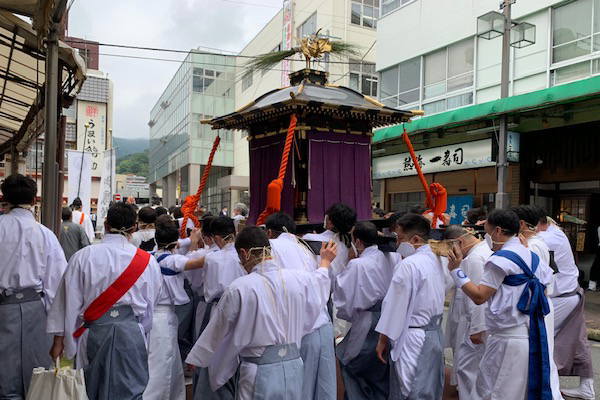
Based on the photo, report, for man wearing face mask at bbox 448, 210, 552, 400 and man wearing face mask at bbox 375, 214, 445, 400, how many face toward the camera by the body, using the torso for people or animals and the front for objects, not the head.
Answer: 0

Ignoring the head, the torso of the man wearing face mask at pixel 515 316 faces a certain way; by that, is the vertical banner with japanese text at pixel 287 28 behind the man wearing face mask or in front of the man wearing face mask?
in front

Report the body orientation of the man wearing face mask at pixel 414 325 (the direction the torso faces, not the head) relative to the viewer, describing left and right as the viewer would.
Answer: facing away from the viewer and to the left of the viewer

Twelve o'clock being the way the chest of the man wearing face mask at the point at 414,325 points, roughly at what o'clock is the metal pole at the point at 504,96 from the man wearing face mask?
The metal pole is roughly at 2 o'clock from the man wearing face mask.

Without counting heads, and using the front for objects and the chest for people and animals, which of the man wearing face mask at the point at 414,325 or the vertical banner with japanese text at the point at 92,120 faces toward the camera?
the vertical banner with japanese text

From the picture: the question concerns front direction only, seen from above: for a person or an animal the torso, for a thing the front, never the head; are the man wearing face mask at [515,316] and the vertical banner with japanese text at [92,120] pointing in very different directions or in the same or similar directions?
very different directions

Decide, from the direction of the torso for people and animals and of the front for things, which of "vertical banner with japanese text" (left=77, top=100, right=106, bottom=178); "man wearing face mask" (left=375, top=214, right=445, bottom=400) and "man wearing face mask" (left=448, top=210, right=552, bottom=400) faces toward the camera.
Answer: the vertical banner with japanese text

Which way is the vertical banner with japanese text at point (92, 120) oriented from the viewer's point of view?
toward the camera

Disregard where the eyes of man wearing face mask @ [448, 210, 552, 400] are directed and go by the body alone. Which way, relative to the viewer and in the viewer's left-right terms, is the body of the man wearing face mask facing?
facing away from the viewer and to the left of the viewer

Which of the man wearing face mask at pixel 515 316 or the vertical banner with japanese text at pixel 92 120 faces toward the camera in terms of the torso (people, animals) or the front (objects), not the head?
the vertical banner with japanese text

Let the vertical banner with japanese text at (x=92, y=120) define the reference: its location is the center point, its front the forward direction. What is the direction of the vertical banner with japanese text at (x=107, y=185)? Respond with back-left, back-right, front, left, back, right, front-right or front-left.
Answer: front
